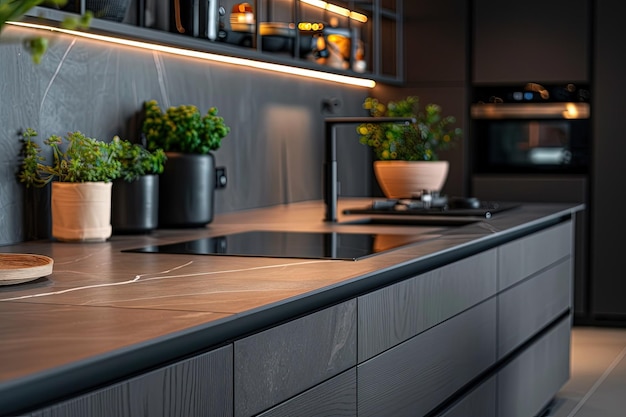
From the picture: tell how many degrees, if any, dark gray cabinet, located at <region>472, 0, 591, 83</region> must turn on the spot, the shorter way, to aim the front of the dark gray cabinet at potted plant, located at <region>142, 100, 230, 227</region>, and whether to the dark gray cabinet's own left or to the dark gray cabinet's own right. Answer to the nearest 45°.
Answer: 0° — it already faces it

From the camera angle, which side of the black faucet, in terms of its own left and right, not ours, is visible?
right

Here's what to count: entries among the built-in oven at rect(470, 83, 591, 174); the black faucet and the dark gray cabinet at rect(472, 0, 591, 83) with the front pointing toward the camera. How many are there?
2

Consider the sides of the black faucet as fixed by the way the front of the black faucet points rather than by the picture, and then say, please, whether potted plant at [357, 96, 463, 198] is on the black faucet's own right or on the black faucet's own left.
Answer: on the black faucet's own left

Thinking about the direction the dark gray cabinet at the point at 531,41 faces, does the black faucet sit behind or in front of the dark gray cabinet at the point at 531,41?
in front

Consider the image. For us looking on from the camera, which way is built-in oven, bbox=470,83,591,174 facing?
facing the viewer

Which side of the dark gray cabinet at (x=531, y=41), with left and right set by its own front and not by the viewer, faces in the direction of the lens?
front

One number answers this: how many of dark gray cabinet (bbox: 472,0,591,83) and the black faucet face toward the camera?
1

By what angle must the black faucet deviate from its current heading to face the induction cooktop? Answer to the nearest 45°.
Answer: approximately 90° to its right

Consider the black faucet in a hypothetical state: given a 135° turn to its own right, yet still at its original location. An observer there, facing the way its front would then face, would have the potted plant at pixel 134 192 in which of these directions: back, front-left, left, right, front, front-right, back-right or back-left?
front

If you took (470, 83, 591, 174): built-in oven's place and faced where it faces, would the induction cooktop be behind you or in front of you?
in front

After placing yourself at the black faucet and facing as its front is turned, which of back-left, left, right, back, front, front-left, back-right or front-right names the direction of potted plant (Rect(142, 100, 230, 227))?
back-right
